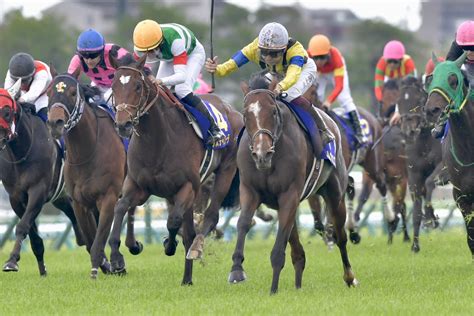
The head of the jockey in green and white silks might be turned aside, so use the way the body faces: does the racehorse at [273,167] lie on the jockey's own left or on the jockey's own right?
on the jockey's own left

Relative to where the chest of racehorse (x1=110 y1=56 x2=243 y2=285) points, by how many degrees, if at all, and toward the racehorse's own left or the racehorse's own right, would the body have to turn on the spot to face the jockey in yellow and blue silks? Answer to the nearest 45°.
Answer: approximately 135° to the racehorse's own left

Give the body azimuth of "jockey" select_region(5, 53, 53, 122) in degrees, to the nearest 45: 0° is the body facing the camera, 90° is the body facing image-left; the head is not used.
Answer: approximately 45°

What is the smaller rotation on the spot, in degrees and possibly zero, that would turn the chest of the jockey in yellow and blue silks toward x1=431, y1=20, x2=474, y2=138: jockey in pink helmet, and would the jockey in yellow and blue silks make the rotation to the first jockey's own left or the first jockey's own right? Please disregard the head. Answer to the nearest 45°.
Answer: approximately 135° to the first jockey's own left

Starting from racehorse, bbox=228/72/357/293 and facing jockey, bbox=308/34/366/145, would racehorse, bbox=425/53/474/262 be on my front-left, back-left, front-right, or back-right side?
front-right

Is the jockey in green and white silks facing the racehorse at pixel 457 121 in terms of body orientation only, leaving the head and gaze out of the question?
no

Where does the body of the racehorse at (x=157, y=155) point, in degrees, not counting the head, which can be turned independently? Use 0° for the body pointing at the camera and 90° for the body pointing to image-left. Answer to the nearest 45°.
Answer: approximately 45°

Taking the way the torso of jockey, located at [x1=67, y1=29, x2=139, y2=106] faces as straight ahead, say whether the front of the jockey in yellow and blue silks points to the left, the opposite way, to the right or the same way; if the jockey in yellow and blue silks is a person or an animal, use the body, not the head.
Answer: the same way

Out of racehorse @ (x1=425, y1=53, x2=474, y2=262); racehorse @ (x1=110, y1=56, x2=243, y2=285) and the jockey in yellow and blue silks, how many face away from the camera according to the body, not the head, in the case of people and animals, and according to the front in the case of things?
0

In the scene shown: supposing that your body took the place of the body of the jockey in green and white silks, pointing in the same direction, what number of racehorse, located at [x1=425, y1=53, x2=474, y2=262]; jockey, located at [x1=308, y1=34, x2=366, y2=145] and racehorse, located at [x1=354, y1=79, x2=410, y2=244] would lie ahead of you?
0

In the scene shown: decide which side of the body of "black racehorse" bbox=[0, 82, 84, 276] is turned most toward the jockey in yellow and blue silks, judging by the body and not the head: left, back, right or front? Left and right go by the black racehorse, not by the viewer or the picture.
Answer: left

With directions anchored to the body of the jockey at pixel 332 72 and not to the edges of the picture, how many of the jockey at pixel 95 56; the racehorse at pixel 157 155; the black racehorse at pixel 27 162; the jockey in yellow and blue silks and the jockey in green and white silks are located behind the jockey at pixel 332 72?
0

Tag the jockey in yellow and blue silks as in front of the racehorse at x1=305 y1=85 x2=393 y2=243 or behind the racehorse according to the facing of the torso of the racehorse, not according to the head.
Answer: in front

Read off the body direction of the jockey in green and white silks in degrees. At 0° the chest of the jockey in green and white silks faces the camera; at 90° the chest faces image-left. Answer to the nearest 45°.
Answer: approximately 45°

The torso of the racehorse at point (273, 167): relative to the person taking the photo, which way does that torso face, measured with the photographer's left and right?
facing the viewer and to the left of the viewer
